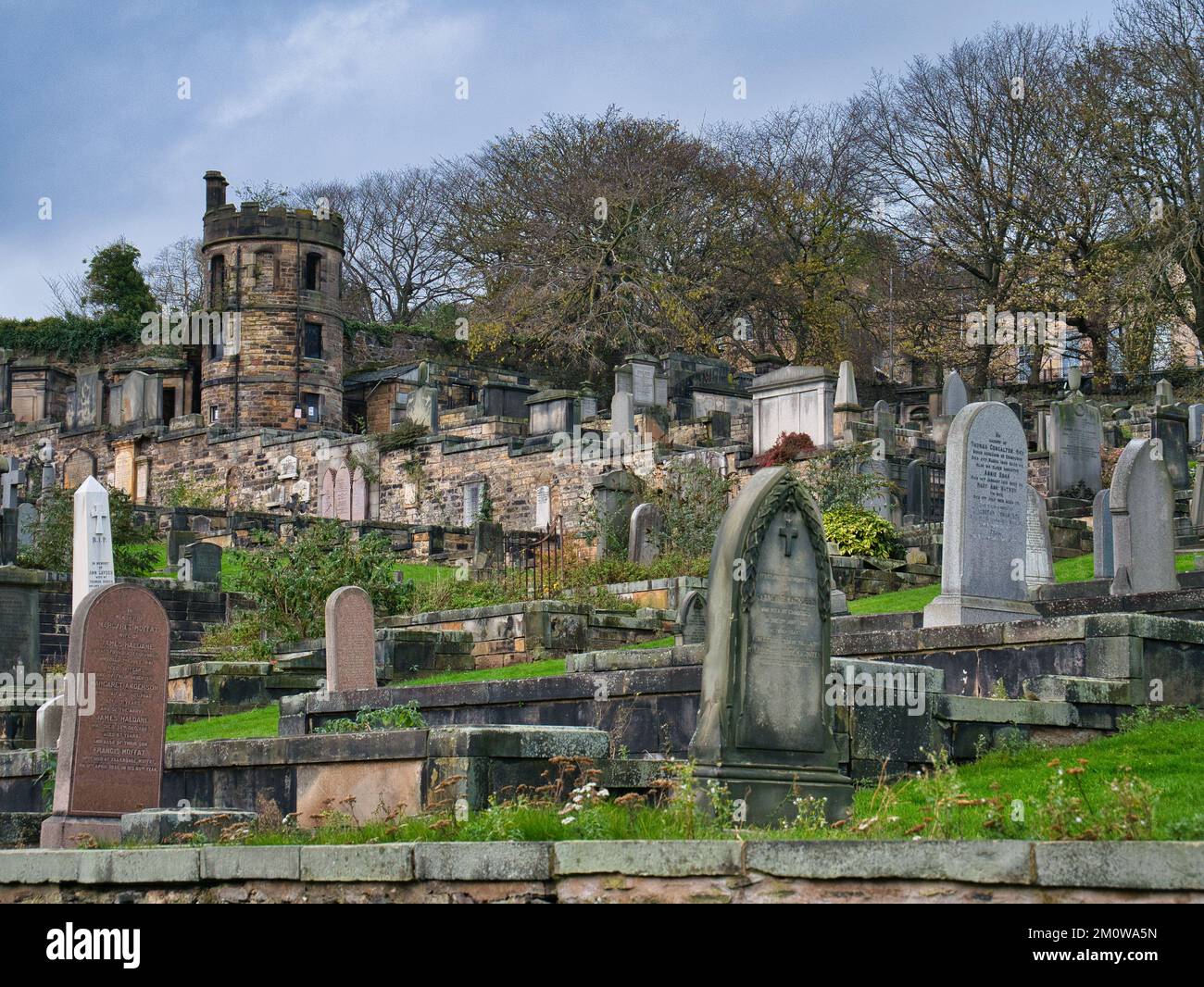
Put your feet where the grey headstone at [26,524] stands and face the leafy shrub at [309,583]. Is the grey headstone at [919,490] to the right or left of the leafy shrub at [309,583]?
left

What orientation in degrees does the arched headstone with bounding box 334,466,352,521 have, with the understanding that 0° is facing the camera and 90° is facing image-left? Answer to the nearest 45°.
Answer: approximately 0°

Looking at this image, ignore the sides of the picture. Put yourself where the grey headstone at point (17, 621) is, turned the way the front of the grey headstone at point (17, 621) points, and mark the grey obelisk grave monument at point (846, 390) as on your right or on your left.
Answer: on your left

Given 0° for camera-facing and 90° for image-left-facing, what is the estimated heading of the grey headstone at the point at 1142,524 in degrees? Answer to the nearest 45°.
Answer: approximately 315°

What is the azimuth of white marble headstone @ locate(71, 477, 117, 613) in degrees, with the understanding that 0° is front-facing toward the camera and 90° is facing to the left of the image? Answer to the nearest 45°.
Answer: approximately 315°

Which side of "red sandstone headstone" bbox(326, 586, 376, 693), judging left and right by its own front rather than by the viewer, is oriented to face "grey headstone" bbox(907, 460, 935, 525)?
left

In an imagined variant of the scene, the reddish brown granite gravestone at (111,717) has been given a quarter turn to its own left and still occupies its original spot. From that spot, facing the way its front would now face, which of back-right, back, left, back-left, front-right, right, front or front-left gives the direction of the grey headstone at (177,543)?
front-left

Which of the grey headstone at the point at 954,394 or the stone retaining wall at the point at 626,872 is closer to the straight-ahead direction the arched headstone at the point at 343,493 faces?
the stone retaining wall

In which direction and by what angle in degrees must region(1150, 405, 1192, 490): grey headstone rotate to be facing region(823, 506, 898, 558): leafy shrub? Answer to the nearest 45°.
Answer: approximately 90° to its right

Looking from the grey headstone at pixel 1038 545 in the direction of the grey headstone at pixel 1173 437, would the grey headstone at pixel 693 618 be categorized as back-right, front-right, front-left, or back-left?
back-left

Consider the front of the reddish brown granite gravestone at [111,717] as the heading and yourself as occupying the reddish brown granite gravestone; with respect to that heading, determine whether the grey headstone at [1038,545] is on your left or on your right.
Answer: on your left
